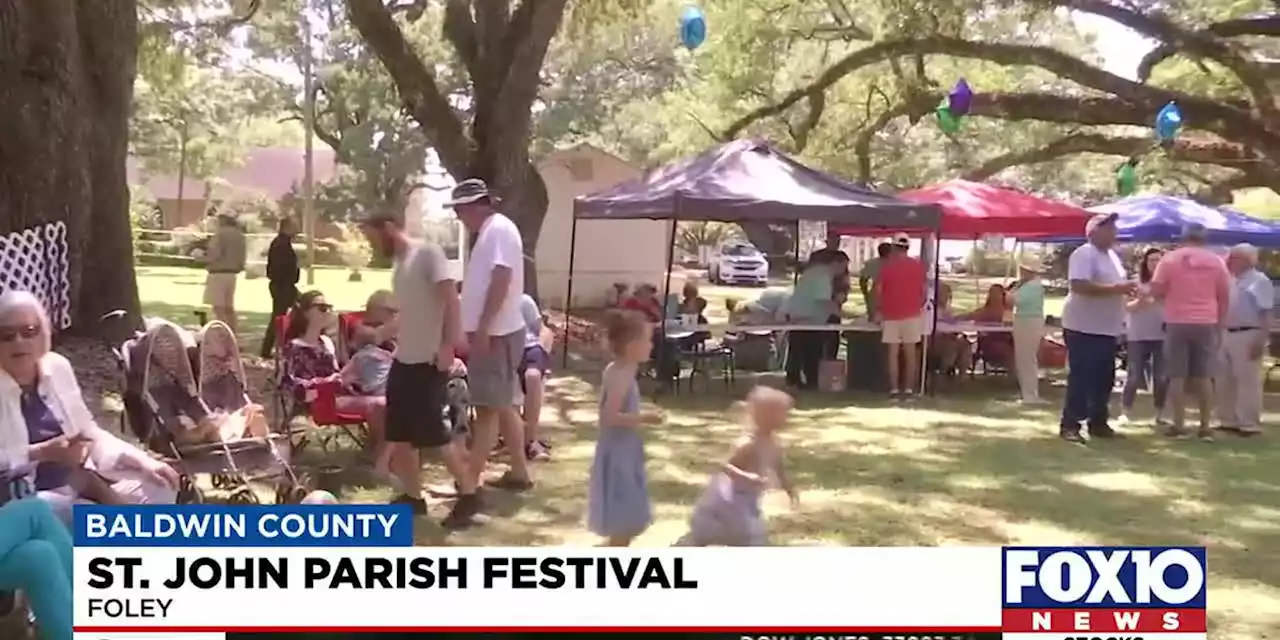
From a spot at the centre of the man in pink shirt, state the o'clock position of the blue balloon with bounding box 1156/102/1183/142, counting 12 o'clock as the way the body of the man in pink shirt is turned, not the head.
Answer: The blue balloon is roughly at 12 o'clock from the man in pink shirt.

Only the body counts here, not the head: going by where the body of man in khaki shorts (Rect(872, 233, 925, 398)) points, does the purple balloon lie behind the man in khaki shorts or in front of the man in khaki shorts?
in front

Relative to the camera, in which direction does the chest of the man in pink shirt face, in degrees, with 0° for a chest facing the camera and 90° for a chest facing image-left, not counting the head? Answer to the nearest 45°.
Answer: approximately 180°

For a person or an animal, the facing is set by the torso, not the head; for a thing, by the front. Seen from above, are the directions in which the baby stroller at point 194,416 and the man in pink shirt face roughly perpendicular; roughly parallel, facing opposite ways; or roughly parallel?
roughly perpendicular

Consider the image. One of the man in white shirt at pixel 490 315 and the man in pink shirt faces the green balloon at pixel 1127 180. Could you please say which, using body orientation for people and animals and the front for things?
the man in pink shirt

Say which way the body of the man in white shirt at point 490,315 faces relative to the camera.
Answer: to the viewer's left

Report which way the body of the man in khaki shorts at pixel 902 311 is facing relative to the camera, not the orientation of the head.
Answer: away from the camera

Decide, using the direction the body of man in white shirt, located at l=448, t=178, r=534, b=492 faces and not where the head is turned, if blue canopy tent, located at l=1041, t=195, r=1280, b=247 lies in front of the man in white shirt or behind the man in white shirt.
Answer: behind
